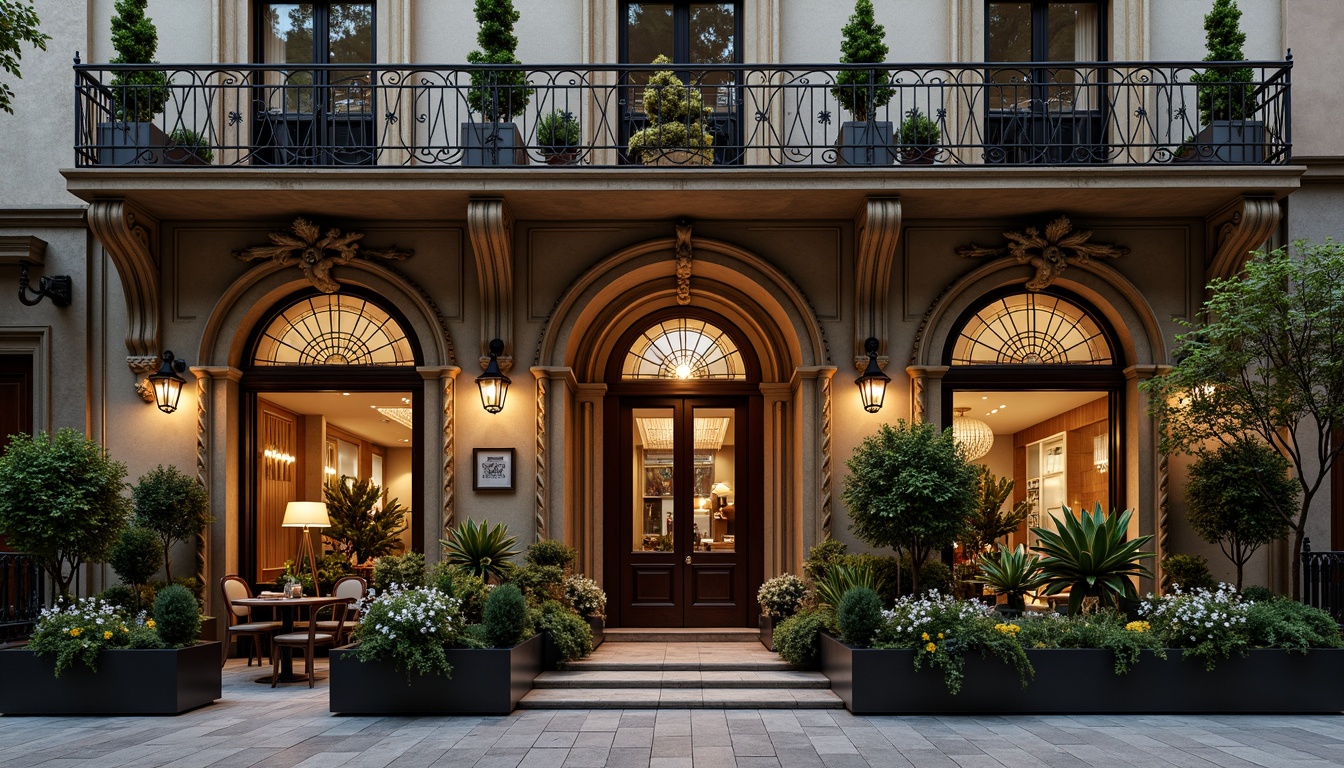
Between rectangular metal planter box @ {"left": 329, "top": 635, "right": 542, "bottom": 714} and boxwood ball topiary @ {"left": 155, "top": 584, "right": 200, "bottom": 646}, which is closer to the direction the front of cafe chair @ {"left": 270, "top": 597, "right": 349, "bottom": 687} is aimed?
the boxwood ball topiary
